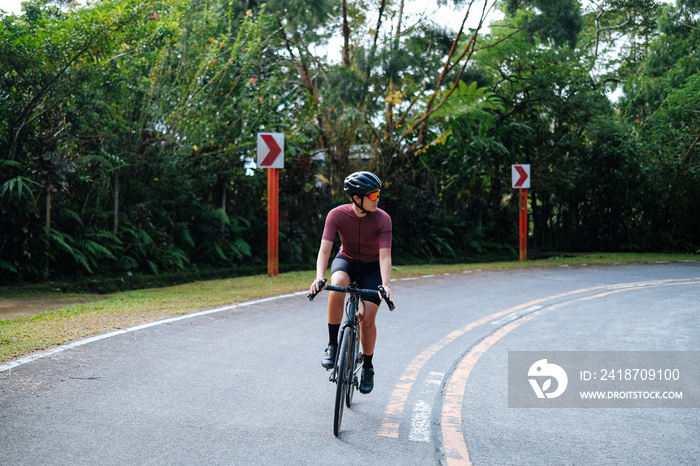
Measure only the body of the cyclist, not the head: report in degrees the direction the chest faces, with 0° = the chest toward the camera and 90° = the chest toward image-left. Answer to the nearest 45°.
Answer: approximately 0°

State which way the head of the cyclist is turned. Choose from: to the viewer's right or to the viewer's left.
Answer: to the viewer's right

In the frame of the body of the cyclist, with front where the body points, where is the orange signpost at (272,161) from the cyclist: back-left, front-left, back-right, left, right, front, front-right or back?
back

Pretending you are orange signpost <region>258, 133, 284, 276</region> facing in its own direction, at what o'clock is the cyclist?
The cyclist is roughly at 12 o'clock from the orange signpost.

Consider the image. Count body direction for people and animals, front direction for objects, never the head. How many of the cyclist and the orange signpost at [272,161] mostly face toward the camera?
2
